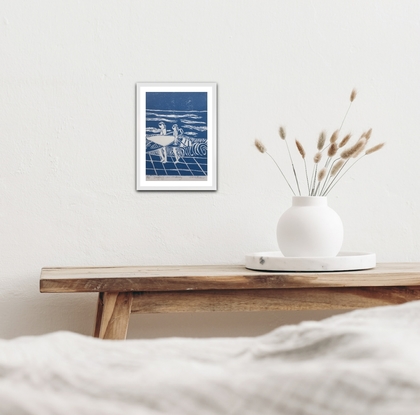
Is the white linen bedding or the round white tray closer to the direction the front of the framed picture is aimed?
the white linen bedding

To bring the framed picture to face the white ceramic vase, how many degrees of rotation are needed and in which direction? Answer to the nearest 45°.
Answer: approximately 45° to its left

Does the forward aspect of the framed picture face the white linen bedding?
yes

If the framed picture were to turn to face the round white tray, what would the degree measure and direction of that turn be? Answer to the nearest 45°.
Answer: approximately 45° to its left

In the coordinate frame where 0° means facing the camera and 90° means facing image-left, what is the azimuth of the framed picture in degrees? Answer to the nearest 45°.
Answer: approximately 0°
